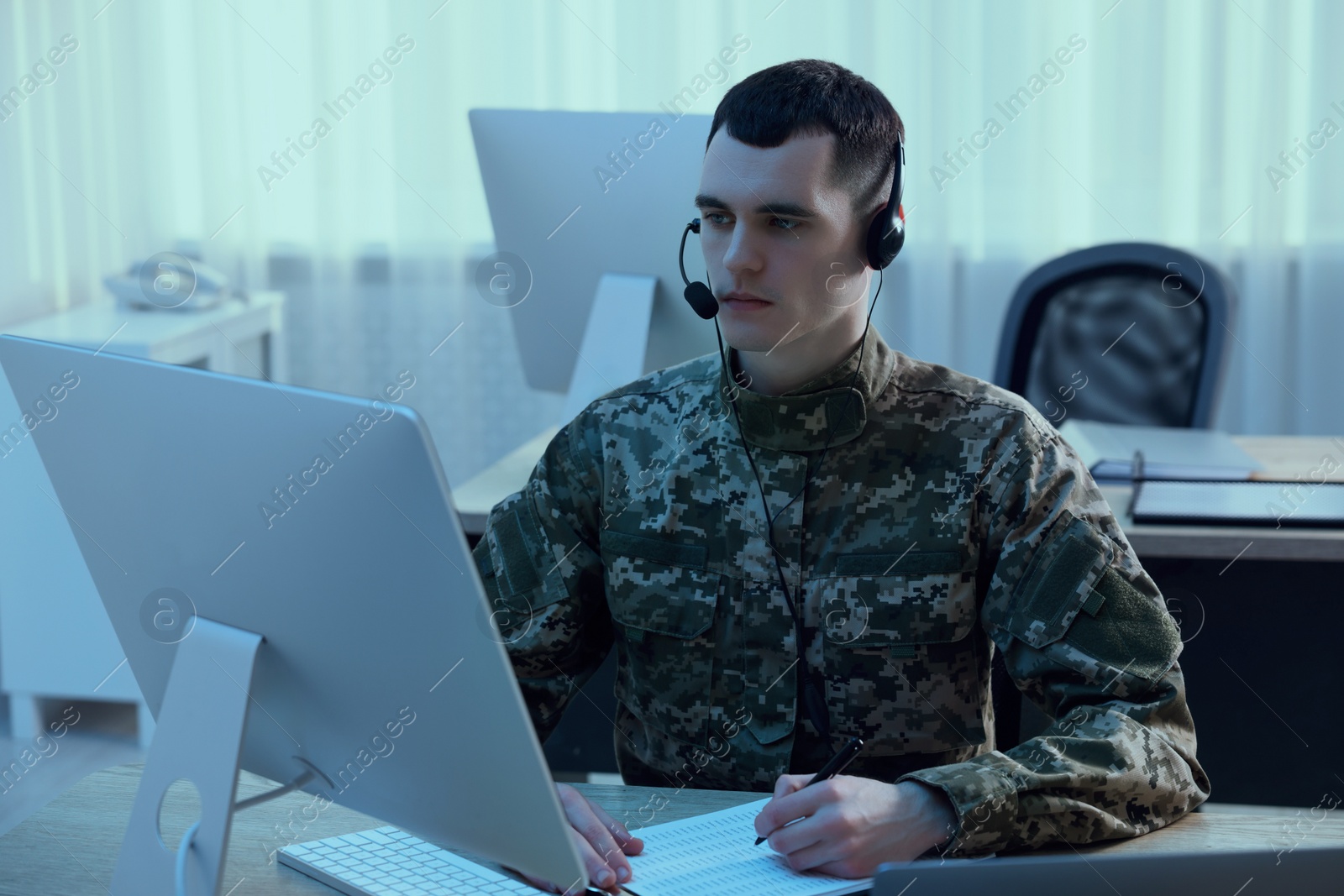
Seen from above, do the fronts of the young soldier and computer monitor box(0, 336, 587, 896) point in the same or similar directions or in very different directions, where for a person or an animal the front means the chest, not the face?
very different directions

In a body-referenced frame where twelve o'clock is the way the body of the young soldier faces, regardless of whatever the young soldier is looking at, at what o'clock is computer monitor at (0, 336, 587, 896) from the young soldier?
The computer monitor is roughly at 1 o'clock from the young soldier.

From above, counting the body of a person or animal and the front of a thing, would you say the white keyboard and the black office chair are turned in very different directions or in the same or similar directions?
very different directions

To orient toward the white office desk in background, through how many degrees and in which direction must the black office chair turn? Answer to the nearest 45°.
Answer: approximately 90° to its right

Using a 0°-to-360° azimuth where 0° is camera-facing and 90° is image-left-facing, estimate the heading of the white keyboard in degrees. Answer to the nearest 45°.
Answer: approximately 225°

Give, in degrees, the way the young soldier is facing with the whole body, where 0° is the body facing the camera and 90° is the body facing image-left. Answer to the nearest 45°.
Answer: approximately 0°

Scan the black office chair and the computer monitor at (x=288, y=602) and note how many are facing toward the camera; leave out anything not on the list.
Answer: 1
